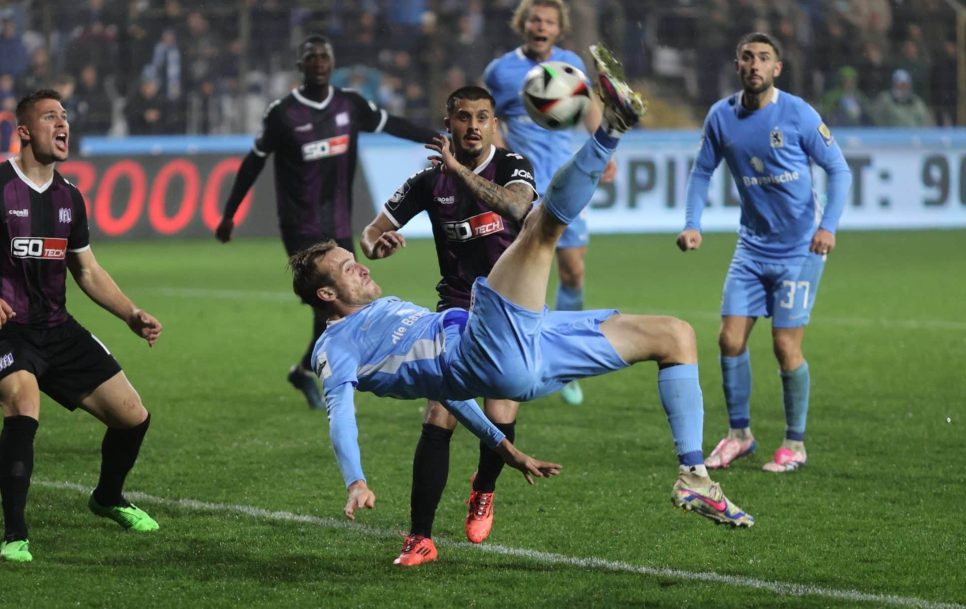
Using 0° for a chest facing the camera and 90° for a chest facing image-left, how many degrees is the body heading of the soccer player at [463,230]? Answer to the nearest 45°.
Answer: approximately 0°

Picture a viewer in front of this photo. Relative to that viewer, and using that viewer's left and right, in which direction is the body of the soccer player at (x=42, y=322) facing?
facing the viewer and to the right of the viewer

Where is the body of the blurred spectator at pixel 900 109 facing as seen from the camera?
toward the camera

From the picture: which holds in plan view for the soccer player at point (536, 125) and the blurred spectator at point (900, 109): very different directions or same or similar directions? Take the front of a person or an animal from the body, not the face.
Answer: same or similar directions

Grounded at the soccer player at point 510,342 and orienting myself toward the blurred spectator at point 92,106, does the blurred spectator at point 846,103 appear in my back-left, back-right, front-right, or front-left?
front-right

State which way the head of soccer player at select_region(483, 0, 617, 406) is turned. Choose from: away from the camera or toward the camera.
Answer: toward the camera

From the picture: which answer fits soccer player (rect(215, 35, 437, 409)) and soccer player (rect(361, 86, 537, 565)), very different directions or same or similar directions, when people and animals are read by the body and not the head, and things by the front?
same or similar directions

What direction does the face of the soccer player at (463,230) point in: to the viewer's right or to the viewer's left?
to the viewer's right

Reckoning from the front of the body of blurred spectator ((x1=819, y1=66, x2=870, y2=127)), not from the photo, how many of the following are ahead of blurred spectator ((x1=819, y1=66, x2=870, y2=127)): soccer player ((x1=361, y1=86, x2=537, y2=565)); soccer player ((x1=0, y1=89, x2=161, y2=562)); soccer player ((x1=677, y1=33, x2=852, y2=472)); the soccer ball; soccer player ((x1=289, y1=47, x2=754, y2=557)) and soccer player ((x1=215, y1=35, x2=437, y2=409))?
6

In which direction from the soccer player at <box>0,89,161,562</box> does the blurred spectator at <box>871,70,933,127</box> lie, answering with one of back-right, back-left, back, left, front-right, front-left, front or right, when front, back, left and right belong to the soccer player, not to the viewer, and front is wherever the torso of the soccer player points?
left

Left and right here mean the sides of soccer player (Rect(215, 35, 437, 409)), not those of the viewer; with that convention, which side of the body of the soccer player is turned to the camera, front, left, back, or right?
front

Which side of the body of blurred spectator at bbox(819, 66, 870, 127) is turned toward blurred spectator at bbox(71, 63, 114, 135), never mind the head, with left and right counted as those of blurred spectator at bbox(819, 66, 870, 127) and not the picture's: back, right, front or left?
right

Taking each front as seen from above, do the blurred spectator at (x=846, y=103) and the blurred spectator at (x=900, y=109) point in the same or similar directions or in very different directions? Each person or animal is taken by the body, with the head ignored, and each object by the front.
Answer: same or similar directions

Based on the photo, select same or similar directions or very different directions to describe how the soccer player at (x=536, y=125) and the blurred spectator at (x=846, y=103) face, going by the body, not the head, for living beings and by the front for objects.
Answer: same or similar directions
